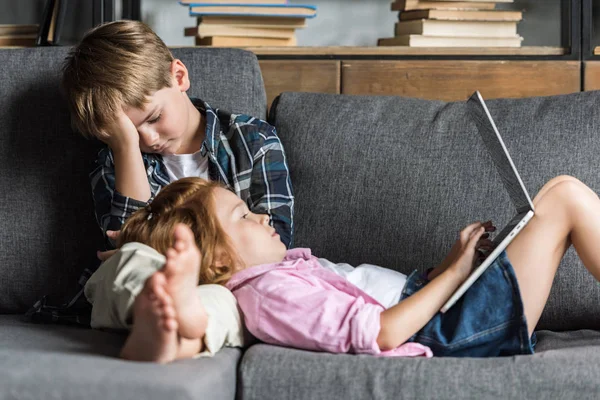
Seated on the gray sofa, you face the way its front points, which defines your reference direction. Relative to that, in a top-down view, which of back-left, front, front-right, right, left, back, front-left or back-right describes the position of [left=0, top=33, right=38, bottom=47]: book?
back-right

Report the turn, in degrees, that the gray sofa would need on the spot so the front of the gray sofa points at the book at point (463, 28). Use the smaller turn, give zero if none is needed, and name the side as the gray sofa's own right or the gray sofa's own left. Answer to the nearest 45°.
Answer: approximately 135° to the gray sofa's own left

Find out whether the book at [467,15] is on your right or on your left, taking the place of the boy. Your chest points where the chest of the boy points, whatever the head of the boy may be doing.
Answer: on your left

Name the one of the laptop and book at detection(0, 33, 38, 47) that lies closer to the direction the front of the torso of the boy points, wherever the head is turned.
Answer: the laptop

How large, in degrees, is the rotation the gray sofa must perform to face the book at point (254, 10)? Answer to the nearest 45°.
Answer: approximately 180°

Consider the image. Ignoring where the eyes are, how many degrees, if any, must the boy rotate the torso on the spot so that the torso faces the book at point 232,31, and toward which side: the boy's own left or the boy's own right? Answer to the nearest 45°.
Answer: approximately 180°

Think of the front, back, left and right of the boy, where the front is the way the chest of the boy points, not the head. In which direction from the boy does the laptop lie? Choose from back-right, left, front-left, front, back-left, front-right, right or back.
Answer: front-left

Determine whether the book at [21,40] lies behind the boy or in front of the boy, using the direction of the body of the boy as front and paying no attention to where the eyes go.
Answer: behind

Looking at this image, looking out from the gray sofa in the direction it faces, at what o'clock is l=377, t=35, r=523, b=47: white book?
The white book is roughly at 7 o'clock from the gray sofa.

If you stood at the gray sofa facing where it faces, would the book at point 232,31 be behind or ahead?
behind

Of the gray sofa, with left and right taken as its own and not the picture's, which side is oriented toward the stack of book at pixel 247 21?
back

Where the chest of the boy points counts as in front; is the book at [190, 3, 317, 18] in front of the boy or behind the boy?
behind

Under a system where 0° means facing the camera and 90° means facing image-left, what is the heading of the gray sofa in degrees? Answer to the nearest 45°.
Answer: approximately 0°
